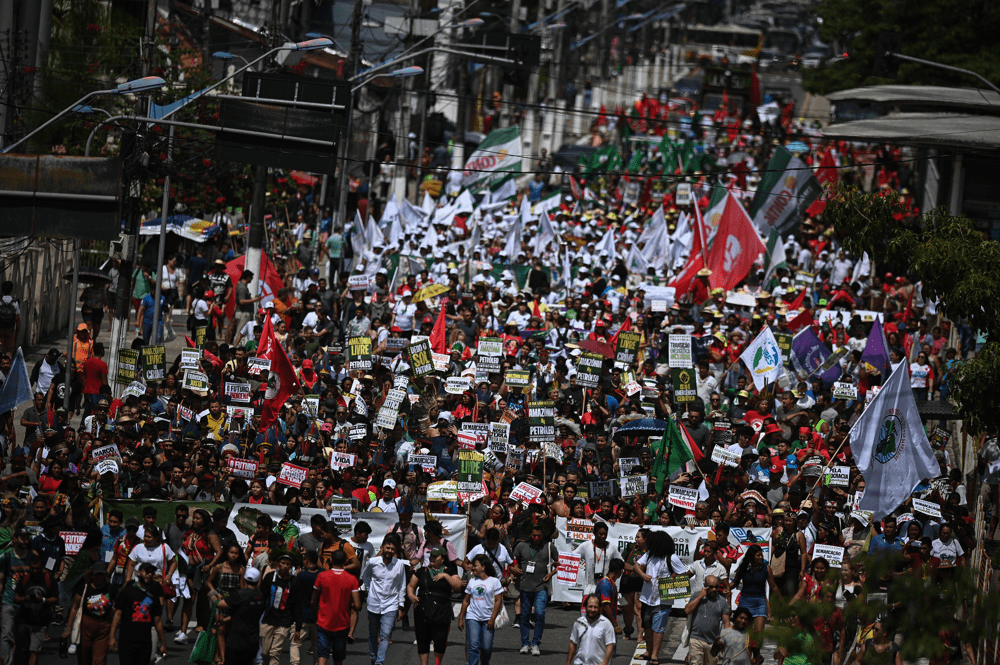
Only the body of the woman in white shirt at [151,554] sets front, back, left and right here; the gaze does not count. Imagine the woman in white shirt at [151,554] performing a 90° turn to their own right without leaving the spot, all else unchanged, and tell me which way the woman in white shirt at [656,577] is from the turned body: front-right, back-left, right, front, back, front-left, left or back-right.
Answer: back

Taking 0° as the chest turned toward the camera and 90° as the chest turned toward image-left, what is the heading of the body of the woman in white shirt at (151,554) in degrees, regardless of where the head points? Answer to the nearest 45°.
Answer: approximately 0°

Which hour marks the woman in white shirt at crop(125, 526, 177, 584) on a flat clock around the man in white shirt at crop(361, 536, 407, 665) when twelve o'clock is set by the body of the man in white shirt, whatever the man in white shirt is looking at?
The woman in white shirt is roughly at 3 o'clock from the man in white shirt.

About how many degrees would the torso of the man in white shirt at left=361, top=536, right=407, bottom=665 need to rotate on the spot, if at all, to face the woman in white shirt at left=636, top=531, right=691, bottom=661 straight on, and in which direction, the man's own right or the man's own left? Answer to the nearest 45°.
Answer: approximately 90° to the man's own left

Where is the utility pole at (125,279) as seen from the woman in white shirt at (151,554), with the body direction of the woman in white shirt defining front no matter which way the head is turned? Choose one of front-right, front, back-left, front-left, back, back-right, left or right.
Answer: back

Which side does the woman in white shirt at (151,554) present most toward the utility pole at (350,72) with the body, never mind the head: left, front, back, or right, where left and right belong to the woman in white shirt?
back

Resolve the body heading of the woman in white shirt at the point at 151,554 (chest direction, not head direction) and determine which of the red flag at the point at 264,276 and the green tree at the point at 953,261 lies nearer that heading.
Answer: the green tree

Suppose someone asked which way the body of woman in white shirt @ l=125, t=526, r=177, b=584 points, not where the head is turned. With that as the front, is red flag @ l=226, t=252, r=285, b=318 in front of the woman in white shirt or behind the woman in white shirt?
behind

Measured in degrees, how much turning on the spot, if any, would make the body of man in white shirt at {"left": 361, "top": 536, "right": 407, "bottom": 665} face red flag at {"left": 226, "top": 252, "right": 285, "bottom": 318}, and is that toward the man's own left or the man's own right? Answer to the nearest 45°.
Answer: approximately 180°
